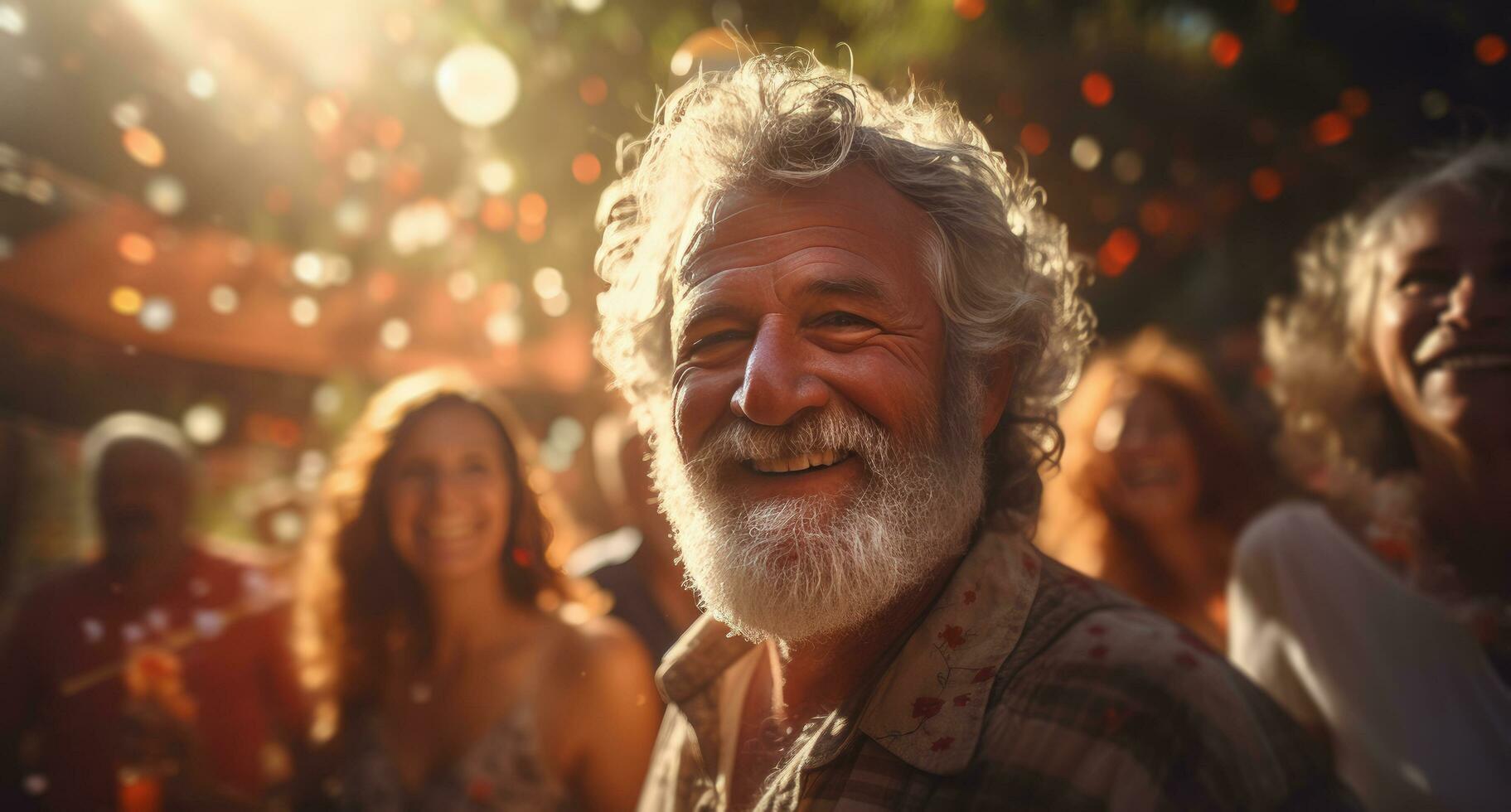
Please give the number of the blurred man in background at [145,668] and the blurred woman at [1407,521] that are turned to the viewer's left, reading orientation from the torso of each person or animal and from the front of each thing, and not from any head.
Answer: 0

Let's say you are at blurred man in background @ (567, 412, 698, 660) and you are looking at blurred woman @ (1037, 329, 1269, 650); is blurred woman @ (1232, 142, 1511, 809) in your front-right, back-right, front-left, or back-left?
front-right

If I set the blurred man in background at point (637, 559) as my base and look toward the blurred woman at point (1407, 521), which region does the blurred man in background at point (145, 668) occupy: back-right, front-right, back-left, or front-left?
back-right

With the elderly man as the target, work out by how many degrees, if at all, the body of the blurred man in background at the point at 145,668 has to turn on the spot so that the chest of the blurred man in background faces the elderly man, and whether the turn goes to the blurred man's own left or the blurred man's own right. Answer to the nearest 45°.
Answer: approximately 45° to the blurred man's own left

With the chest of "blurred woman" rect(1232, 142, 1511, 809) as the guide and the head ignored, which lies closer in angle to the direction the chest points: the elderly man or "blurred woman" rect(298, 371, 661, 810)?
the elderly man

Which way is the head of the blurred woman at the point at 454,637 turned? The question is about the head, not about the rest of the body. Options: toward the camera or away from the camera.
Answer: toward the camera

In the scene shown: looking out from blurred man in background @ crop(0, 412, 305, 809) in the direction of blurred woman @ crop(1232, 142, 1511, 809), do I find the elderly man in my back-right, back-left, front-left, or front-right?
front-right

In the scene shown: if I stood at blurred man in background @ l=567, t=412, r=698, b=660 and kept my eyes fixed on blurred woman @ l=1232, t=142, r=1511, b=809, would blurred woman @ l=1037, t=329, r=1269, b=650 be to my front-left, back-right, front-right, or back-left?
front-left

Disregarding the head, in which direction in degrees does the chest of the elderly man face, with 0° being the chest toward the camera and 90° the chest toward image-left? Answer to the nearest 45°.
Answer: approximately 45°

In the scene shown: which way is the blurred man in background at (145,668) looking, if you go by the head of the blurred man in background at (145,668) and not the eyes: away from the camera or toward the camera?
toward the camera

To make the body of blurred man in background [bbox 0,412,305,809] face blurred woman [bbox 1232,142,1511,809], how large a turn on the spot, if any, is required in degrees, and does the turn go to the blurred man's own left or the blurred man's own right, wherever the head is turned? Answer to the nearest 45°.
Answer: approximately 45° to the blurred man's own left

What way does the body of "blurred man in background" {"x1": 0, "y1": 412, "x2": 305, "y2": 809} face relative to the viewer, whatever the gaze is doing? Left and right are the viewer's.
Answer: facing the viewer

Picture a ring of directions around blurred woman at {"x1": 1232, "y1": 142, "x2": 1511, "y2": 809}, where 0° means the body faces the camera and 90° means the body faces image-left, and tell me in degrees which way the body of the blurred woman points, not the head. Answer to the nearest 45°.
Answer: approximately 315°

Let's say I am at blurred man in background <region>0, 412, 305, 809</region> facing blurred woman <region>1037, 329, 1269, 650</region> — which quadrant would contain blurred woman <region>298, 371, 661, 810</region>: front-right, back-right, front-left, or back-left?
front-right
